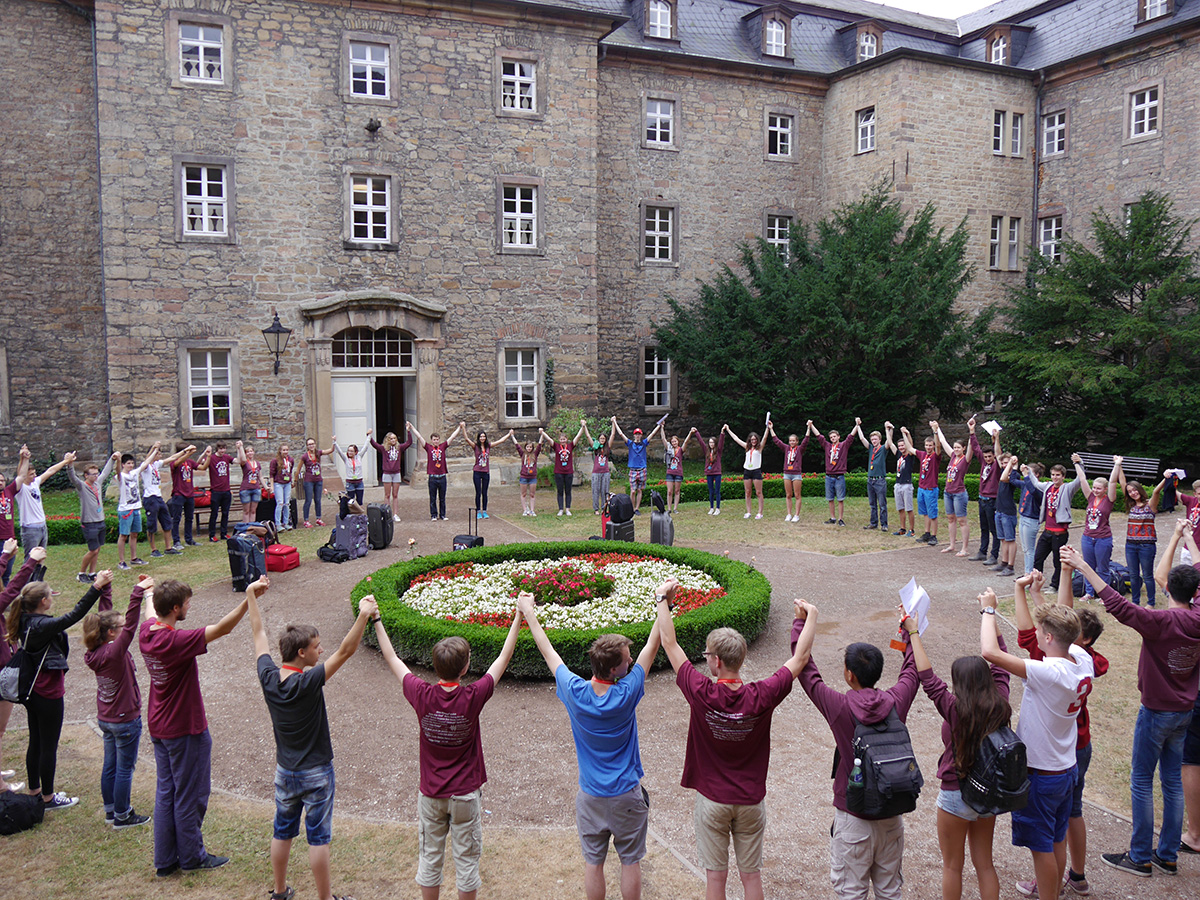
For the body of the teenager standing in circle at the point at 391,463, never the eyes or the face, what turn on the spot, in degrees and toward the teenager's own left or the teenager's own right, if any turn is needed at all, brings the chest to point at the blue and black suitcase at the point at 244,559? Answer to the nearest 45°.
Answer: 0° — they already face it

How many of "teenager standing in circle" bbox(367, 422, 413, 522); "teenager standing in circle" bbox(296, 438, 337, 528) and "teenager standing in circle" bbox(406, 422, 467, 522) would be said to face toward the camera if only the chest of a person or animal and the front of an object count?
3

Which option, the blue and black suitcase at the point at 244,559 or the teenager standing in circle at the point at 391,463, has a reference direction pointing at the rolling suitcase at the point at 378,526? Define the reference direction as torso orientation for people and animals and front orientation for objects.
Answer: the teenager standing in circle

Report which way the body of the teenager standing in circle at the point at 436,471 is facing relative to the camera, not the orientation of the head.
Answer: toward the camera

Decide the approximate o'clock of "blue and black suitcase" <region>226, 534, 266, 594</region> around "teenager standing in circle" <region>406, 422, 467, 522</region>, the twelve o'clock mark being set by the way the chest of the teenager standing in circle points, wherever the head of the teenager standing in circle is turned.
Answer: The blue and black suitcase is roughly at 1 o'clock from the teenager standing in circle.

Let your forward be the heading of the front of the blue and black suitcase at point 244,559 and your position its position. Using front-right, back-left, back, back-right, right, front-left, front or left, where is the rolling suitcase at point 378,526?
back

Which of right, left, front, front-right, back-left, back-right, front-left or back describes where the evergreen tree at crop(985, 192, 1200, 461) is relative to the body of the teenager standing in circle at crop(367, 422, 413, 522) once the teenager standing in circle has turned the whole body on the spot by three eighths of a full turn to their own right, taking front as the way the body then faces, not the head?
back-right

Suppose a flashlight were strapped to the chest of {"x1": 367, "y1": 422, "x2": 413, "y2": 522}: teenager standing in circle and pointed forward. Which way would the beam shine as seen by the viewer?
toward the camera

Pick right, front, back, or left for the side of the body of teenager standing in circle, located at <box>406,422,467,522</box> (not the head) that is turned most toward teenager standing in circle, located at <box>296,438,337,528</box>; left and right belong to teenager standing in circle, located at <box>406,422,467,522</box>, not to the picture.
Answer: right

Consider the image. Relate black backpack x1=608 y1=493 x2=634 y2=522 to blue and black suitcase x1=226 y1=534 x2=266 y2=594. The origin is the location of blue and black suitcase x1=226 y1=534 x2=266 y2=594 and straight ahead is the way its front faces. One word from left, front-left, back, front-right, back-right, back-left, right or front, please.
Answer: back-left

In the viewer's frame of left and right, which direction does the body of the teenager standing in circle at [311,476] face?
facing the viewer
